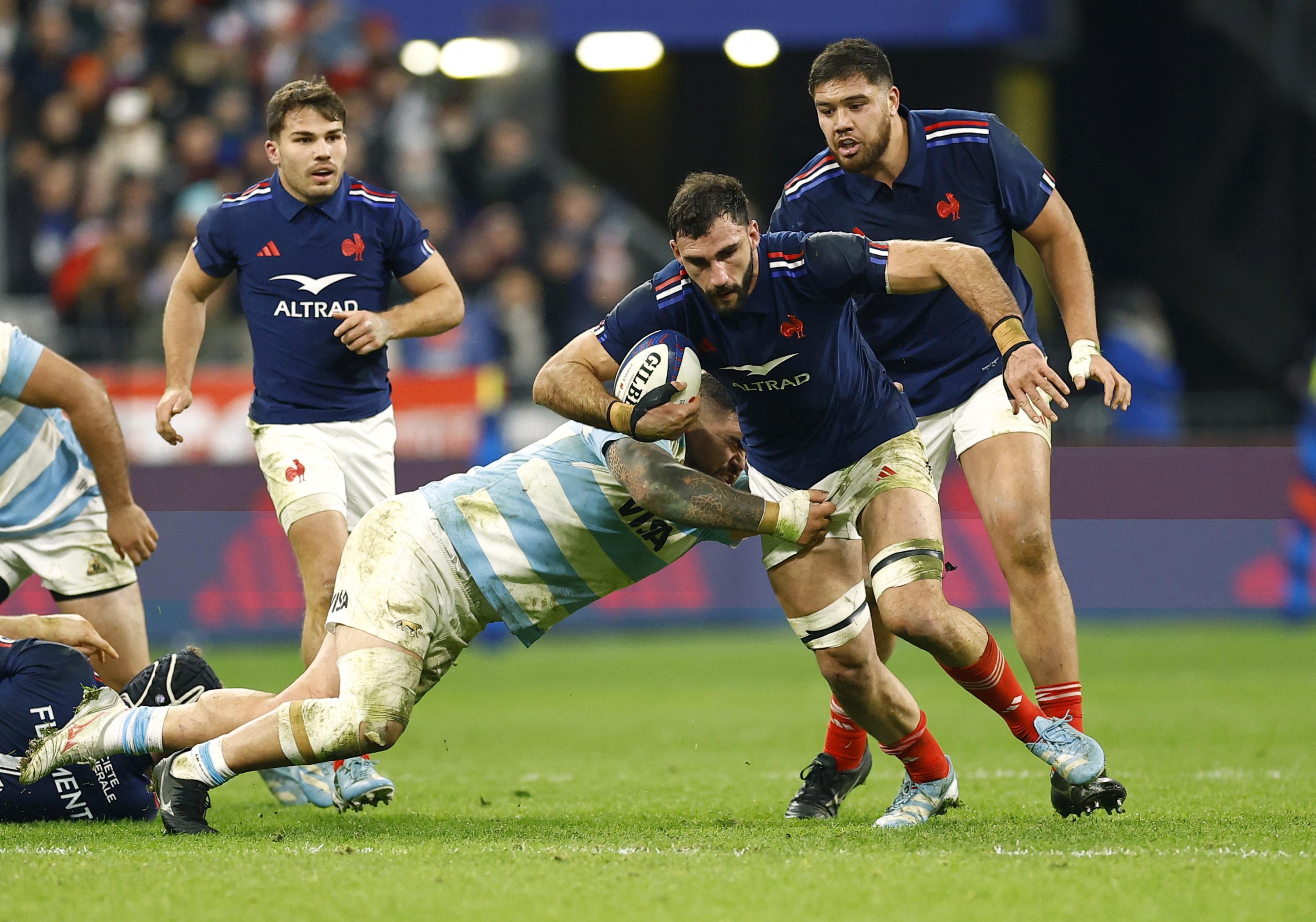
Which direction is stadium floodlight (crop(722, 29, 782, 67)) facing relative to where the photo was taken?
toward the camera

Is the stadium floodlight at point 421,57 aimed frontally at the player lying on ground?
yes

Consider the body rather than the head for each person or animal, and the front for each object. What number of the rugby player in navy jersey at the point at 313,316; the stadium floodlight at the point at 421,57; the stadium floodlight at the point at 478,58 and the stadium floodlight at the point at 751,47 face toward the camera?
4

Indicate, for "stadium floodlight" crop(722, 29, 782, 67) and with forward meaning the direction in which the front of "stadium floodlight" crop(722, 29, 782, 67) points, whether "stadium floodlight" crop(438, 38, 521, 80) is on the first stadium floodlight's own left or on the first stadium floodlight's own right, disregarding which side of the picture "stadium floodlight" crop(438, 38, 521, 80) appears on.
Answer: on the first stadium floodlight's own right

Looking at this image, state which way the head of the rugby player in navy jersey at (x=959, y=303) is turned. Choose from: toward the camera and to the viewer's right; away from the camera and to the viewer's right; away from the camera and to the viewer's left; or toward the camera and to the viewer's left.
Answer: toward the camera and to the viewer's left

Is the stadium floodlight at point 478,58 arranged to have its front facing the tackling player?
yes

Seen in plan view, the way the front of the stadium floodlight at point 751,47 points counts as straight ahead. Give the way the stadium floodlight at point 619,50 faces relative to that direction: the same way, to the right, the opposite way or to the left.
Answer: the same way

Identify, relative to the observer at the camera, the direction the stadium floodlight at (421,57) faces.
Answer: facing the viewer

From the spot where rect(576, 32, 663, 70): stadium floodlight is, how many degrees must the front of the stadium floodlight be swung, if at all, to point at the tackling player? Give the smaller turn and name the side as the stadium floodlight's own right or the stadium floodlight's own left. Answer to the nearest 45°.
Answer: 0° — it already faces them

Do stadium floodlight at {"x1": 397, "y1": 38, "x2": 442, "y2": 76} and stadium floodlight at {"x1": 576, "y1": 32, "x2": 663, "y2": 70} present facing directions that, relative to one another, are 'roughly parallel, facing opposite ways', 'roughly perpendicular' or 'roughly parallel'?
roughly parallel

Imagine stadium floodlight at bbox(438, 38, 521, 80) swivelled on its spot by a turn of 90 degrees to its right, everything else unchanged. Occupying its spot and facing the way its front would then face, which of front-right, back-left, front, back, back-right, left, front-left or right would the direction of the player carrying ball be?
left

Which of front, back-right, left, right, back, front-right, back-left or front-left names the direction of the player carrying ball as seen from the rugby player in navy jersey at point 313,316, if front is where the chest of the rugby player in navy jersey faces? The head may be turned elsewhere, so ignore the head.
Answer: front-left

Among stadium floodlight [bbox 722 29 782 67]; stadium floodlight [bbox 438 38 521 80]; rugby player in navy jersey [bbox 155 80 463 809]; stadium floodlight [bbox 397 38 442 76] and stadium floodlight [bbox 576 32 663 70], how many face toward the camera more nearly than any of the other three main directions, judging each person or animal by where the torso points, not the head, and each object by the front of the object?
5

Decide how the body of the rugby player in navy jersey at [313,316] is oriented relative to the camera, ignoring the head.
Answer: toward the camera

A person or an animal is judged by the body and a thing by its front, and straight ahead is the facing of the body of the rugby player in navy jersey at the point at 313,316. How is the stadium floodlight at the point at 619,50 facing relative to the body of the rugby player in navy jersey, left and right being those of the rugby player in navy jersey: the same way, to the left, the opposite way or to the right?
the same way

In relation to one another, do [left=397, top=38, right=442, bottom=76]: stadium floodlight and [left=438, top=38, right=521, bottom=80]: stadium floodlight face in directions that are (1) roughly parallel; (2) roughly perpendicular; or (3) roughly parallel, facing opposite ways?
roughly parallel

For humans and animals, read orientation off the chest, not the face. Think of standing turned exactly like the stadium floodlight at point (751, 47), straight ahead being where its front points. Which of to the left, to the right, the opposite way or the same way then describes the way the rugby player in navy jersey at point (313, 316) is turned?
the same way

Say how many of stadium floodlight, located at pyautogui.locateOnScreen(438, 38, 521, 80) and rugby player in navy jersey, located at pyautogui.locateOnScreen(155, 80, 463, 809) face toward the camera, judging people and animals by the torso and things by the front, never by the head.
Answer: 2

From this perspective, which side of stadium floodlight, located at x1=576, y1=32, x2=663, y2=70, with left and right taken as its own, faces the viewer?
front

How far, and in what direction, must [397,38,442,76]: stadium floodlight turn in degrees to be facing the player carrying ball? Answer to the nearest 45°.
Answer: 0° — it already faces them
